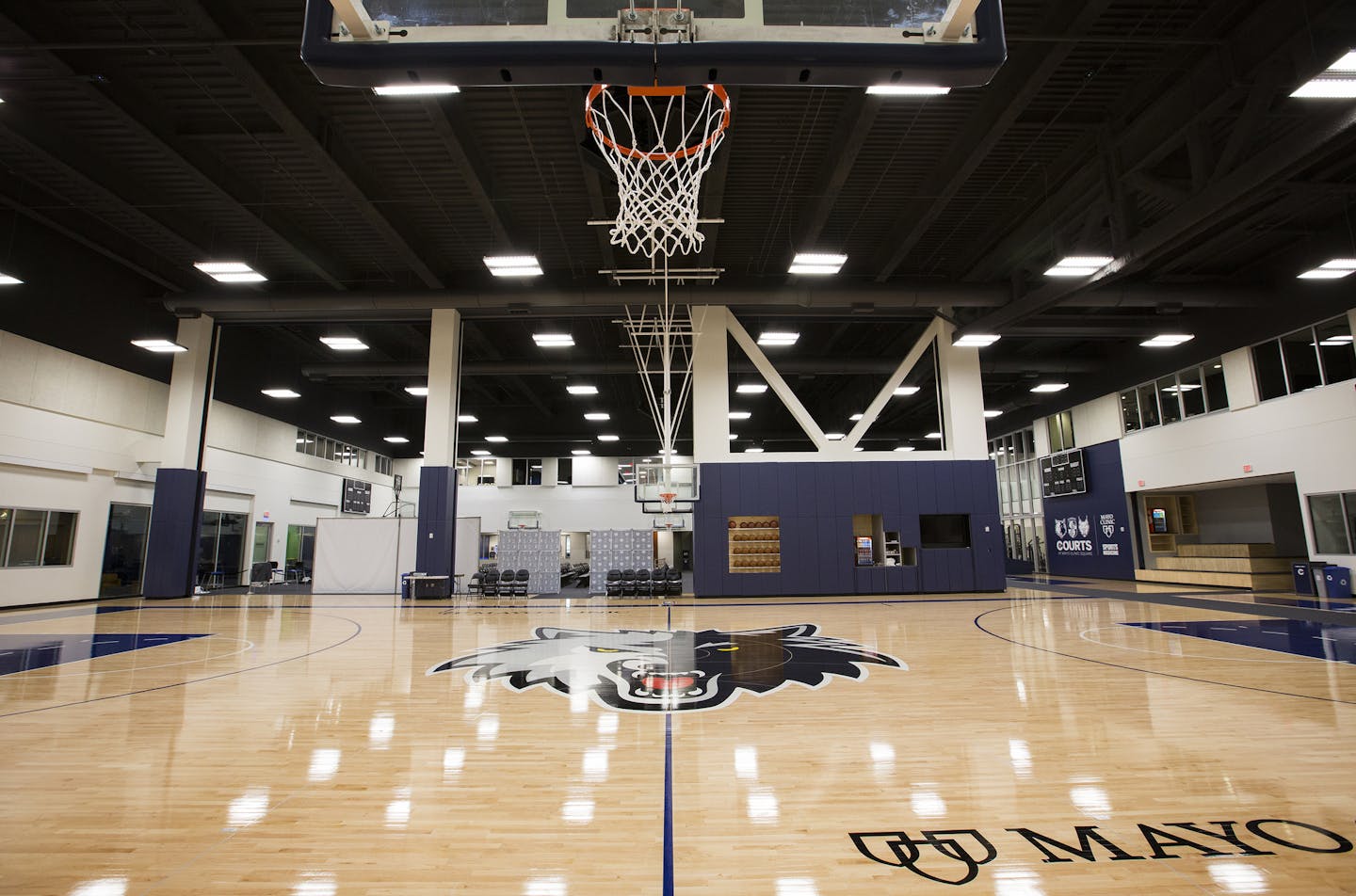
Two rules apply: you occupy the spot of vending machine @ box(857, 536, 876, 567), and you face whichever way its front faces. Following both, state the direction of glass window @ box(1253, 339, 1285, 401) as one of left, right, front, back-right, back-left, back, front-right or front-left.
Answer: left

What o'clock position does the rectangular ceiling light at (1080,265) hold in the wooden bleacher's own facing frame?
The rectangular ceiling light is roughly at 11 o'clock from the wooden bleacher.

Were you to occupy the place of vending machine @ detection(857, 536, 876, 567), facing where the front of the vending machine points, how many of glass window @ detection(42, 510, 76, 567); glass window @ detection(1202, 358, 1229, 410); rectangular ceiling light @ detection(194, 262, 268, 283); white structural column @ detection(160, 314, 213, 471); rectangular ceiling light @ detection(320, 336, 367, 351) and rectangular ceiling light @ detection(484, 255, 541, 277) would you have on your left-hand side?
1

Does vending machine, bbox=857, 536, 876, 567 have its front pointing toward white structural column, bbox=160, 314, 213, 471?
no

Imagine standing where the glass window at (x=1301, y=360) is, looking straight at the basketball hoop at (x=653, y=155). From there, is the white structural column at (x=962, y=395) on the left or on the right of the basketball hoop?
right

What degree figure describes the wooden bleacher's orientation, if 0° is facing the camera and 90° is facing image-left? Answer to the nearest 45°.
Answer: approximately 45°

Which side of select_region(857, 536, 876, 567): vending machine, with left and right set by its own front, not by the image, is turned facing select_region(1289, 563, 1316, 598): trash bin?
left

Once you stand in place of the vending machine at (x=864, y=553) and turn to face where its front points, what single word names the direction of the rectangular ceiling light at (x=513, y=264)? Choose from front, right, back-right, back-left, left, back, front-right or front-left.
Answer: front-right

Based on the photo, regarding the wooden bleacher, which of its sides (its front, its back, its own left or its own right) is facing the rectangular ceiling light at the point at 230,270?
front

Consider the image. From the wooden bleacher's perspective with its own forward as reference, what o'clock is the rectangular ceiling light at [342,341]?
The rectangular ceiling light is roughly at 12 o'clock from the wooden bleacher.

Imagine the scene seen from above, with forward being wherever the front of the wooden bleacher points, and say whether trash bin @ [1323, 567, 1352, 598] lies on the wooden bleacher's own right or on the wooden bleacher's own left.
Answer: on the wooden bleacher's own left

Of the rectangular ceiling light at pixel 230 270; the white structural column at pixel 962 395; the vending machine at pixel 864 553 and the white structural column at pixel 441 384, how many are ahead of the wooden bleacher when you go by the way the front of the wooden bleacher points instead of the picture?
4

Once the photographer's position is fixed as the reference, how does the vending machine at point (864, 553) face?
facing the viewer

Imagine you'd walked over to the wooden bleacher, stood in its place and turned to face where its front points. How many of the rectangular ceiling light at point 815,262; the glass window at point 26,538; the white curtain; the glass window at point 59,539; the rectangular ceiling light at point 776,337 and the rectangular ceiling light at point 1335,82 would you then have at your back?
0

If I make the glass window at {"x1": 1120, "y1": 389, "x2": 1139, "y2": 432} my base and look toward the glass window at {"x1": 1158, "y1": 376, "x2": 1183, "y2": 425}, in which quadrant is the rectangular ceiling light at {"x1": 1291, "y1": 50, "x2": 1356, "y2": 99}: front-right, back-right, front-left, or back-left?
front-right

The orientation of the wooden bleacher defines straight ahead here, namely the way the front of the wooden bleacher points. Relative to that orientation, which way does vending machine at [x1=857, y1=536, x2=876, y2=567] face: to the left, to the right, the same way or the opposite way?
to the left

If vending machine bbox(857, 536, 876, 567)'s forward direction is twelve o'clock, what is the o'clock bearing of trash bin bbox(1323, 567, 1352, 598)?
The trash bin is roughly at 9 o'clock from the vending machine.

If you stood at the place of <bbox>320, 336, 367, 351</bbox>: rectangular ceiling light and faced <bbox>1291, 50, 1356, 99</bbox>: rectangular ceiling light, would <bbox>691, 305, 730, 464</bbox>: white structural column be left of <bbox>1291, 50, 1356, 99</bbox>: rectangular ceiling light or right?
left

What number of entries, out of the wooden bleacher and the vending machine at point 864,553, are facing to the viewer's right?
0
